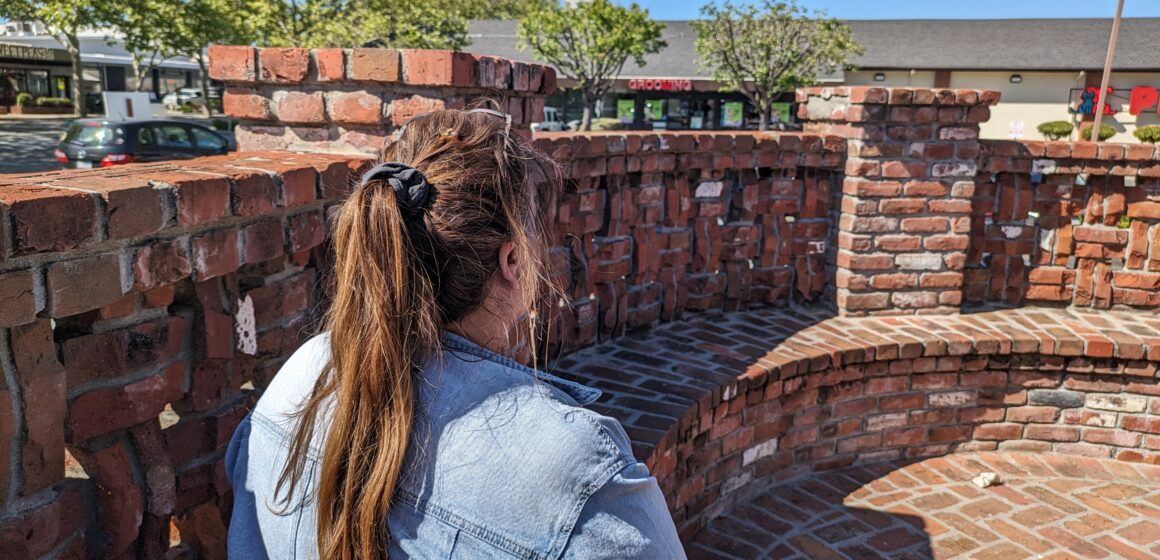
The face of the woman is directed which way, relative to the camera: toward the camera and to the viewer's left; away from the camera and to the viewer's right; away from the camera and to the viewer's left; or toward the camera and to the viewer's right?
away from the camera and to the viewer's right

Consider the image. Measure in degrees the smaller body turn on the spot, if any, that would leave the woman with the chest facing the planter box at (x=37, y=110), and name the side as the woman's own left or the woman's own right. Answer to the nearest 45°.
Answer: approximately 90° to the woman's own left

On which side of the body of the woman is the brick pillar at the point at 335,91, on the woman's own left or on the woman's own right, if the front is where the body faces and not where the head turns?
on the woman's own left

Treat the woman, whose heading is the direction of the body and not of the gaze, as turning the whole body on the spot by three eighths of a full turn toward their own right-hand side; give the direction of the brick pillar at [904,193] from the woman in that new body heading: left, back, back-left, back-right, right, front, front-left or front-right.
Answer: back-left

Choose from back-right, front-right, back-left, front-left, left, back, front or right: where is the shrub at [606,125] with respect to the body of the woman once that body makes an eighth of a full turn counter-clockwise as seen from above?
front

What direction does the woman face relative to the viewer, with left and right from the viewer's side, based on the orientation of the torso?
facing away from the viewer and to the right of the viewer

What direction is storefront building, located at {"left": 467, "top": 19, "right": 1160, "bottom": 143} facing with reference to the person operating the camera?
facing the viewer

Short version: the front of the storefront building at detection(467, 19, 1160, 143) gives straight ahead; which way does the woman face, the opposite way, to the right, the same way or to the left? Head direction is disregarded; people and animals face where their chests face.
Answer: the opposite way
